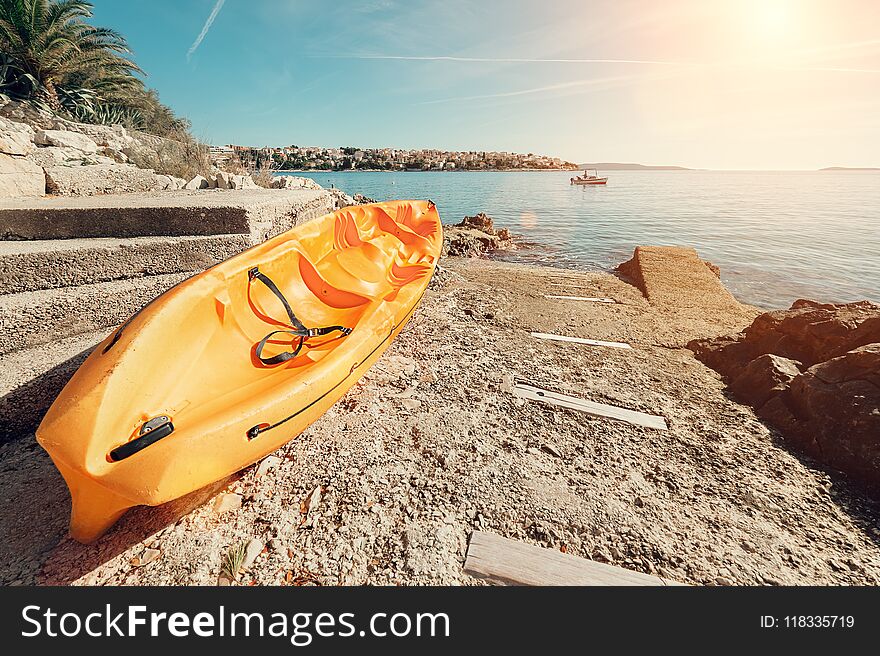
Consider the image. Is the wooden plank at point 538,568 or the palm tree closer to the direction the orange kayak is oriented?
the palm tree

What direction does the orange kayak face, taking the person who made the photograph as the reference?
facing away from the viewer and to the right of the viewer

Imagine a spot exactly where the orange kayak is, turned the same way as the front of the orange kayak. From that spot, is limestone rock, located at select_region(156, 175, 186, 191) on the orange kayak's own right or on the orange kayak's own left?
on the orange kayak's own left

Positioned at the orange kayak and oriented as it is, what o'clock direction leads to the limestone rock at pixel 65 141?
The limestone rock is roughly at 10 o'clock from the orange kayak.

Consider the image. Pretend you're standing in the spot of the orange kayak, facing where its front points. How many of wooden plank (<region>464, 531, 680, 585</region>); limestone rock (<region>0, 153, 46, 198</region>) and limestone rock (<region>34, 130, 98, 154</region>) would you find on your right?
1

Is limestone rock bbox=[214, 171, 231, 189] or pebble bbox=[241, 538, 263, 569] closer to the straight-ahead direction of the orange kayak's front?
the limestone rock

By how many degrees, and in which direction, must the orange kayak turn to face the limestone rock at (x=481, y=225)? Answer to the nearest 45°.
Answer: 0° — it already faces it

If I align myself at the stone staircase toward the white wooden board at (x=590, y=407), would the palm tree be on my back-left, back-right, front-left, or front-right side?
back-left

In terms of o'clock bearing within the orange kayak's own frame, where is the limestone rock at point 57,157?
The limestone rock is roughly at 10 o'clock from the orange kayak.

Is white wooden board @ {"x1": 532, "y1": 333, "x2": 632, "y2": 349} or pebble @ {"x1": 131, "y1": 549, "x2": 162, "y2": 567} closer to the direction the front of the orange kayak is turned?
the white wooden board
